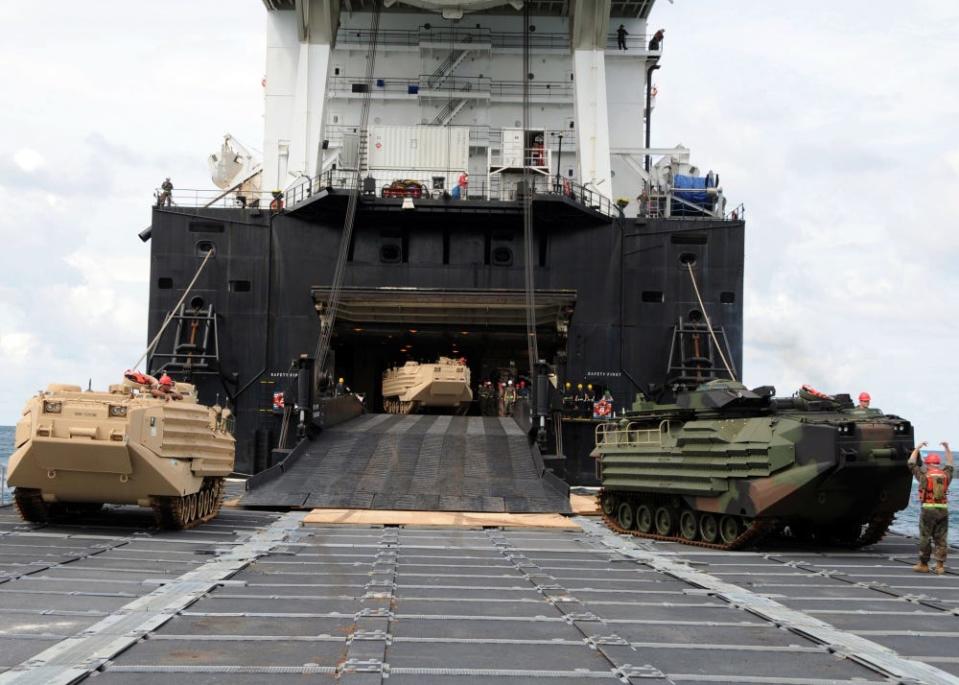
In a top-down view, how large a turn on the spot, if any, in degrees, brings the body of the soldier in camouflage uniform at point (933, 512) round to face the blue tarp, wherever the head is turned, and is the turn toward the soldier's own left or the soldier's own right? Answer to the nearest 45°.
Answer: approximately 45° to the soldier's own right

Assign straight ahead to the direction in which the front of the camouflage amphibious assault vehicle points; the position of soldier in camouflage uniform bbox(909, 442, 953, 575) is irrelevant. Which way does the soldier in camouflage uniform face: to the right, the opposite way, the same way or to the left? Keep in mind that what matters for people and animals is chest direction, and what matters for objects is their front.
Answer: the opposite way

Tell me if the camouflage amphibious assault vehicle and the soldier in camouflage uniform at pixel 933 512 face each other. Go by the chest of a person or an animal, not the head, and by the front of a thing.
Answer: yes

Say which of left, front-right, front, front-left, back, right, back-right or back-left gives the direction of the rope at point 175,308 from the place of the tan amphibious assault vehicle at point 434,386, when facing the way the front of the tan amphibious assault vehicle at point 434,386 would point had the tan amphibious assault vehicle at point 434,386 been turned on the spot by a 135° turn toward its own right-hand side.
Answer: front-left

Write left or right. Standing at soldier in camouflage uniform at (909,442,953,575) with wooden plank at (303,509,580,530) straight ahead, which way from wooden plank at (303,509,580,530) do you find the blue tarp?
right

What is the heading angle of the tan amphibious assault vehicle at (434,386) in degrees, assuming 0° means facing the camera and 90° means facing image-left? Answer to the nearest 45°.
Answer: approximately 315°

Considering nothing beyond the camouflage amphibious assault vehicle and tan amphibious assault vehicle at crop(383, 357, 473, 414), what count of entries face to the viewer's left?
0

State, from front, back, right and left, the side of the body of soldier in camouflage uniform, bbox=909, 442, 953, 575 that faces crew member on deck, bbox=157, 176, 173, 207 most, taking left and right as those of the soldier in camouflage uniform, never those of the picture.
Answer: front

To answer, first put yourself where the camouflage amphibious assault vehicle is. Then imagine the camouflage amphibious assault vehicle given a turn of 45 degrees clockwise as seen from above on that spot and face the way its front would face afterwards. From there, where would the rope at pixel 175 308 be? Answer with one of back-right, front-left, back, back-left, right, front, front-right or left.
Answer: back-right
